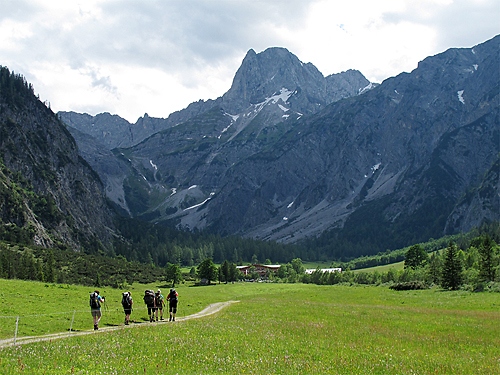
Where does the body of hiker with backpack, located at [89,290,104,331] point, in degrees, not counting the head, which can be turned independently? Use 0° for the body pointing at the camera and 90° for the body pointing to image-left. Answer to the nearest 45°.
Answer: approximately 225°

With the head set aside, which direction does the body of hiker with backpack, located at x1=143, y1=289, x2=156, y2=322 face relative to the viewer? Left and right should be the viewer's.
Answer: facing away from the viewer and to the right of the viewer

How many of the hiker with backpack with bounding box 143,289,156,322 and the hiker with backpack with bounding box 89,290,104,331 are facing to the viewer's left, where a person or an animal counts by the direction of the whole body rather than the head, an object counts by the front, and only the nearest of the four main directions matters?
0

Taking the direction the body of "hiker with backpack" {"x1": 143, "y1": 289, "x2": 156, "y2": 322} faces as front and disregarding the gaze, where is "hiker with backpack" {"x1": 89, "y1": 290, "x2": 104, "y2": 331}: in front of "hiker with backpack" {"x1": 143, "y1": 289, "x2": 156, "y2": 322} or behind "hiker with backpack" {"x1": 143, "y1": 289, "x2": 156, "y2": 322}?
behind

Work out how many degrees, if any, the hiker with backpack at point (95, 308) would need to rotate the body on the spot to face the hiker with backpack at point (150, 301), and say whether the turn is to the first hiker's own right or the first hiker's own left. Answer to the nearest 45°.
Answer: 0° — they already face them
